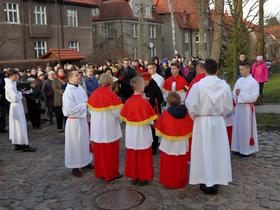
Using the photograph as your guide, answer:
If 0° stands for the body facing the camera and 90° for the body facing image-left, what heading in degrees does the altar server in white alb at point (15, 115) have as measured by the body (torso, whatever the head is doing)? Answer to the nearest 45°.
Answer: approximately 270°

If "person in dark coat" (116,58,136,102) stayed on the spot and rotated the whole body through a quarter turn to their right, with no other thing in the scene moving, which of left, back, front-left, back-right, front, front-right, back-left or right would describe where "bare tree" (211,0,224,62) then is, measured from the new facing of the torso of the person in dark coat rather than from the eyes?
back-right

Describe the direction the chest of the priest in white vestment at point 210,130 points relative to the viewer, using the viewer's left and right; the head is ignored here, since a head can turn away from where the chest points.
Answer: facing away from the viewer

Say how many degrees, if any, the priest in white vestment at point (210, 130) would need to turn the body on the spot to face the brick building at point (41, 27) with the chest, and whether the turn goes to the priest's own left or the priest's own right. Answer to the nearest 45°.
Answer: approximately 45° to the priest's own left

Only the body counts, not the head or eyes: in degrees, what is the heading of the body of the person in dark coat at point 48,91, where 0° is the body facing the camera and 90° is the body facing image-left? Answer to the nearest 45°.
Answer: approximately 315°

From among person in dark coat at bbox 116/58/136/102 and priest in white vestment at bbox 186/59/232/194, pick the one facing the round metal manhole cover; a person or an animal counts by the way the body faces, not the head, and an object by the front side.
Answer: the person in dark coat

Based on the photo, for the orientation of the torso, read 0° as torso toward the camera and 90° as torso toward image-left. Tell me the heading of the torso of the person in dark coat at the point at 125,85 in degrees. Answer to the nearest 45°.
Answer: approximately 0°

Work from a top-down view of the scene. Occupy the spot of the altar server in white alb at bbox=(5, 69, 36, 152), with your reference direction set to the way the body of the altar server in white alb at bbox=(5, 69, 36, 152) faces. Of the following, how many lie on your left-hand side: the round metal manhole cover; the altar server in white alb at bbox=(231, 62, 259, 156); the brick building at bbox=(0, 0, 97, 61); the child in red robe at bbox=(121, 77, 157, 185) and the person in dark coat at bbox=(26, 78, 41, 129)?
2
